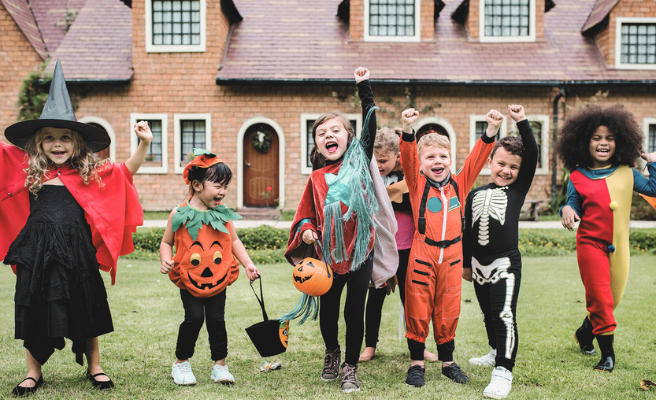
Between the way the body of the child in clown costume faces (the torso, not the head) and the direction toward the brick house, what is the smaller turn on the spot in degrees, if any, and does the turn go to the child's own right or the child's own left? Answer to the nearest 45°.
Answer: approximately 135° to the child's own right

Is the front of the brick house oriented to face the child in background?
yes

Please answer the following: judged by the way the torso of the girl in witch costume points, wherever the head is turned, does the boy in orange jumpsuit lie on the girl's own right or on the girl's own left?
on the girl's own left

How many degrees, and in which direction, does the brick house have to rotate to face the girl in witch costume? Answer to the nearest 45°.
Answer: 0° — it already faces them

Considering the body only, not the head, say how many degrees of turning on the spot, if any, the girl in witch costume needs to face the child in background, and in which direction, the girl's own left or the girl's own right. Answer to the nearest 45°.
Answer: approximately 90° to the girl's own left

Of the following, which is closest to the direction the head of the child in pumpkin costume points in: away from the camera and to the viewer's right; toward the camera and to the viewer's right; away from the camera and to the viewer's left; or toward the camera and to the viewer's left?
toward the camera and to the viewer's right
